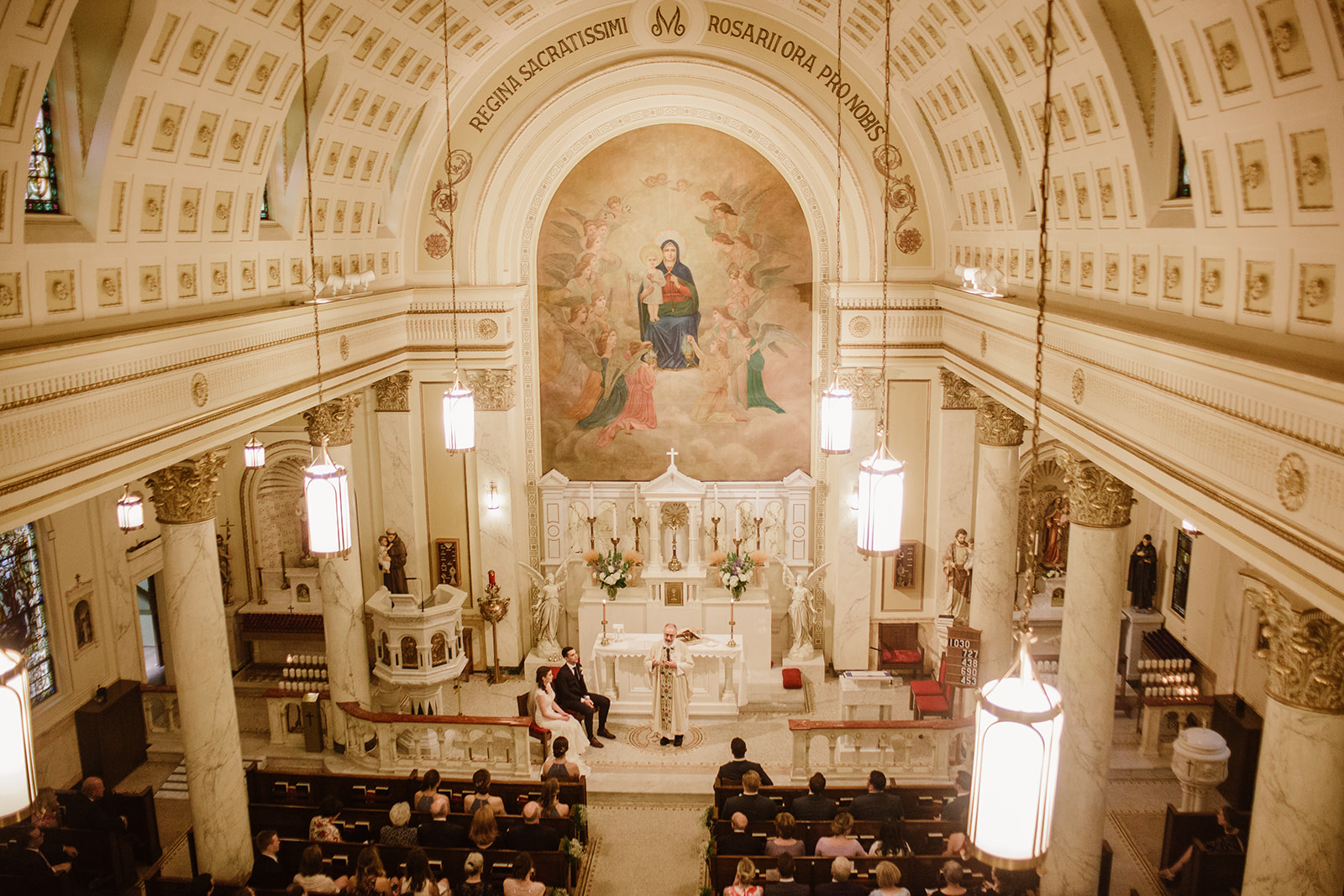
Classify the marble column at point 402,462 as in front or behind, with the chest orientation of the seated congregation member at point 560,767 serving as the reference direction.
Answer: in front

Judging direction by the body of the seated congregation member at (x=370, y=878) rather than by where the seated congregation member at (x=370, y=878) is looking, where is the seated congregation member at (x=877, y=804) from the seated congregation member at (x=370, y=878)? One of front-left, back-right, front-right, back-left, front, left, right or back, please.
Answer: right

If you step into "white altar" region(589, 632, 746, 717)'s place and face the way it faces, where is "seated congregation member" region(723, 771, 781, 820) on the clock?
The seated congregation member is roughly at 12 o'clock from the white altar.

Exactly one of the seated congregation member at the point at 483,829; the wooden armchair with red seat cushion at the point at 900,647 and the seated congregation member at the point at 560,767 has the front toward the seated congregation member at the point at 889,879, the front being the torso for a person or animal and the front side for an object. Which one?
the wooden armchair with red seat cushion

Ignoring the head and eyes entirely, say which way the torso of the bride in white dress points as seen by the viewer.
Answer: to the viewer's right

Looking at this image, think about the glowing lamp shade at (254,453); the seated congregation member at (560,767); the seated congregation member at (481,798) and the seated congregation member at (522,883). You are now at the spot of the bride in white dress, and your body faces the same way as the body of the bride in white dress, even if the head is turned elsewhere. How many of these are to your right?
3

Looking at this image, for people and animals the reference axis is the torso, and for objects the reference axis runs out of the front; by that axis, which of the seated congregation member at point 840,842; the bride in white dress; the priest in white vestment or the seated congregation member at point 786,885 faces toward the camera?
the priest in white vestment

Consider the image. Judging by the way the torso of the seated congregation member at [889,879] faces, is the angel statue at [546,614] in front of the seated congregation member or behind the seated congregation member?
in front

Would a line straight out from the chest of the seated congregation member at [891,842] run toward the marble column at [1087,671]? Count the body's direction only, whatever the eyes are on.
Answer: no

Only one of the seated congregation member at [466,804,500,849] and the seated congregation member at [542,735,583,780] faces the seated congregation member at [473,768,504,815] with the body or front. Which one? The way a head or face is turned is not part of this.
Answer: the seated congregation member at [466,804,500,849]

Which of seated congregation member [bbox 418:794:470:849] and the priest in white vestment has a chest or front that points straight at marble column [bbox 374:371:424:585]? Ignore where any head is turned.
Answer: the seated congregation member

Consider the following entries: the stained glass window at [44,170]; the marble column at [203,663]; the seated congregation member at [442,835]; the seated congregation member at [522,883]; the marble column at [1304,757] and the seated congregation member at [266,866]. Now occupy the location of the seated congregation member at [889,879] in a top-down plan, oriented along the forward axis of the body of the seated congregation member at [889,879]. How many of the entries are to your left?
5

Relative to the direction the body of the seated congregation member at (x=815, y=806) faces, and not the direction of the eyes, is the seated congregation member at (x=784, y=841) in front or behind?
behind

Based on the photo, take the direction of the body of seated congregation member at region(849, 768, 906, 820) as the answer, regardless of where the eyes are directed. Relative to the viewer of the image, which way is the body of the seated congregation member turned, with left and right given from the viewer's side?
facing away from the viewer

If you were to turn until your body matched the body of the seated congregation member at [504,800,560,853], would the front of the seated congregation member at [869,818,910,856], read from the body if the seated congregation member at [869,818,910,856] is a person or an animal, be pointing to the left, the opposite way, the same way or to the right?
the same way

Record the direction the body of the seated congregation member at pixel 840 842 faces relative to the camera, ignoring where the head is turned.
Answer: away from the camera

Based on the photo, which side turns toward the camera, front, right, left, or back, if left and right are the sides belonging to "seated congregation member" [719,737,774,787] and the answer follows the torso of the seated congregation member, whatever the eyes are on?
back

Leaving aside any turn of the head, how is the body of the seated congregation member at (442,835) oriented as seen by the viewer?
away from the camera

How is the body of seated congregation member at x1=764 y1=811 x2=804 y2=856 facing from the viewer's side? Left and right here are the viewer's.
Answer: facing away from the viewer
